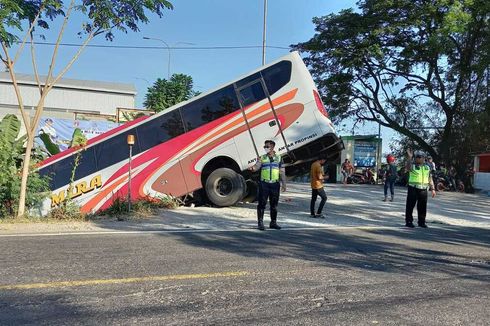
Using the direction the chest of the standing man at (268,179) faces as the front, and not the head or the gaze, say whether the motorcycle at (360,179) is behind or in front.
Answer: behind

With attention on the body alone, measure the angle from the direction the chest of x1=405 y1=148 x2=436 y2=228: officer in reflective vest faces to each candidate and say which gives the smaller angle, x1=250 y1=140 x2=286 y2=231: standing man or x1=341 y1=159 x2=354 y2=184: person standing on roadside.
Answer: the standing man

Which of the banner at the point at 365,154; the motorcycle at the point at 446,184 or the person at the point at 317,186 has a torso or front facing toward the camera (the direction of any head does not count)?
the banner

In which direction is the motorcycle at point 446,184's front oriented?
to the viewer's left

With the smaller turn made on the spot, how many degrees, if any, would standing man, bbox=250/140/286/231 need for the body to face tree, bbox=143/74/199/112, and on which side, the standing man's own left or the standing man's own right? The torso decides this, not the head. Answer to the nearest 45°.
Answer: approximately 180°

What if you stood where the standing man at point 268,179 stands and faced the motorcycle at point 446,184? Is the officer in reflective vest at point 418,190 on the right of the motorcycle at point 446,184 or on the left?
right

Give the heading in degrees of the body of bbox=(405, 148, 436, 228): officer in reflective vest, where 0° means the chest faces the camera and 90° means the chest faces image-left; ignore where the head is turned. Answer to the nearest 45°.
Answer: approximately 0°
